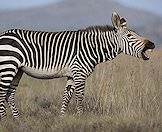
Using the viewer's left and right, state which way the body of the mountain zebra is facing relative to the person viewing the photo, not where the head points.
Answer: facing to the right of the viewer
